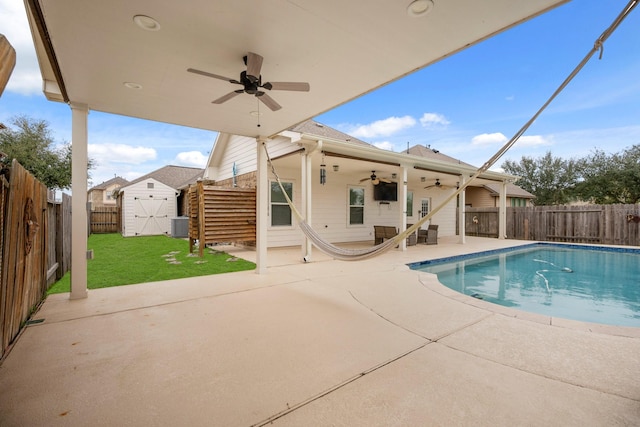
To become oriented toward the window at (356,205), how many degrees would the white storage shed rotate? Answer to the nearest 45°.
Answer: approximately 45° to its left

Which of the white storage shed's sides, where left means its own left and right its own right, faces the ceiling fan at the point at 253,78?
front

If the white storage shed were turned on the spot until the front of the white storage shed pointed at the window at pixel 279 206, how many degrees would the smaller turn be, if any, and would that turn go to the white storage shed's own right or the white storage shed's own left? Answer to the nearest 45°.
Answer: approximately 45° to the white storage shed's own left

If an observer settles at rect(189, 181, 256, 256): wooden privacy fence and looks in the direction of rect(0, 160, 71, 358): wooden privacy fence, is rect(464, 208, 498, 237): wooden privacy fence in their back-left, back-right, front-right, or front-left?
back-left

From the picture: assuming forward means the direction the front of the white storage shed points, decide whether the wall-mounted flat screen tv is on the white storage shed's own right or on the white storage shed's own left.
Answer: on the white storage shed's own left

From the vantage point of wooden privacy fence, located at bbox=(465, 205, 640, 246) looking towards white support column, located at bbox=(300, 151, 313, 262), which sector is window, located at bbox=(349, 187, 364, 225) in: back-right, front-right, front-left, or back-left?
front-right

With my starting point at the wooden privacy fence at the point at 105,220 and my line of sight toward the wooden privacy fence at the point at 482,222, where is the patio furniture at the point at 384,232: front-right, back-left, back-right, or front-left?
front-right

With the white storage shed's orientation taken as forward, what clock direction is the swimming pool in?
The swimming pool is roughly at 11 o'clock from the white storage shed.

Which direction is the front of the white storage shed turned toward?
toward the camera

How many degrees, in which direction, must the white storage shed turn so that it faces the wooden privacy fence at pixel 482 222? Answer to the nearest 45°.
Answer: approximately 45° to its left

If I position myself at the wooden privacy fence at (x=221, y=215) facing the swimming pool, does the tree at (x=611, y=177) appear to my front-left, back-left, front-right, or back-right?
front-left

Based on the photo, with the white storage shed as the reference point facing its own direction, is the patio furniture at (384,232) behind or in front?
in front

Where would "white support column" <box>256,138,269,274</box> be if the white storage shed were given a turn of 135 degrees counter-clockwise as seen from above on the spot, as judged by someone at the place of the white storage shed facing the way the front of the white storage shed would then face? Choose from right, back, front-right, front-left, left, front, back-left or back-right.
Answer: back-right

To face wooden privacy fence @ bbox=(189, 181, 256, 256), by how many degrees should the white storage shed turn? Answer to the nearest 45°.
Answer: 0° — it already faces it

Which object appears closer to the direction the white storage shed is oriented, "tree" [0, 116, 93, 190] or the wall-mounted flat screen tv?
the wall-mounted flat screen tv

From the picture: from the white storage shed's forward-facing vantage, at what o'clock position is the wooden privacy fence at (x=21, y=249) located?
The wooden privacy fence is roughly at 12 o'clock from the white storage shed.

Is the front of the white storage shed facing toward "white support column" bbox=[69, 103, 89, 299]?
yes
